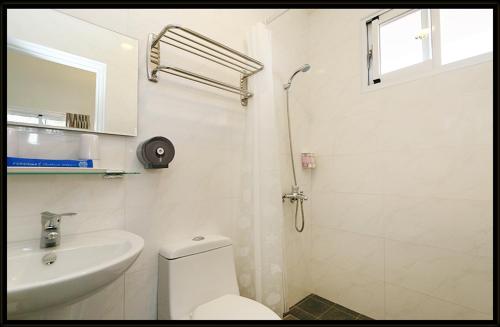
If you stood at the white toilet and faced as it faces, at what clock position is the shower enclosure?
The shower enclosure is roughly at 10 o'clock from the white toilet.

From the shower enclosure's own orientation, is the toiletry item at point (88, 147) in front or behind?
in front

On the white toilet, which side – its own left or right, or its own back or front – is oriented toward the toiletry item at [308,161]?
left

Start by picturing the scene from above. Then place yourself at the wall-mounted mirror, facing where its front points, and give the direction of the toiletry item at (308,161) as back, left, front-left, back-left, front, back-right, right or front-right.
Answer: front-left

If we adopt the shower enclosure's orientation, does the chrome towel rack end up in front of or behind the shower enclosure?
in front

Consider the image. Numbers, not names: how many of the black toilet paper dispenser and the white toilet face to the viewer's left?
0
